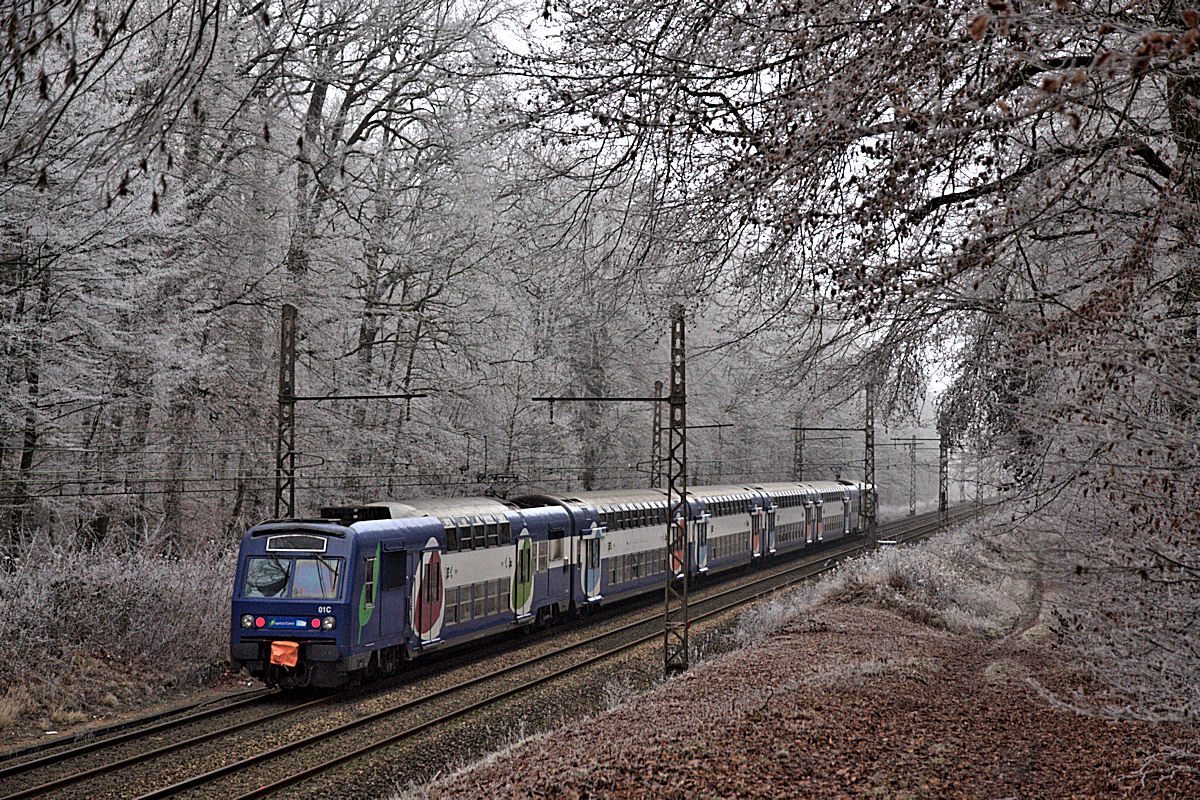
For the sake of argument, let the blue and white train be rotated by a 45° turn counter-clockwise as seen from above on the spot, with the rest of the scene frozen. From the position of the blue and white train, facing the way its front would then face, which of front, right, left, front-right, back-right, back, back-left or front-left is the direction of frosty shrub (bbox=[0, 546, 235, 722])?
right

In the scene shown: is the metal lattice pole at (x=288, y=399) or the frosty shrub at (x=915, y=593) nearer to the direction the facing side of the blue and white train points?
the metal lattice pole

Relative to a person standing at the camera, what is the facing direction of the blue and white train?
facing the viewer and to the left of the viewer
